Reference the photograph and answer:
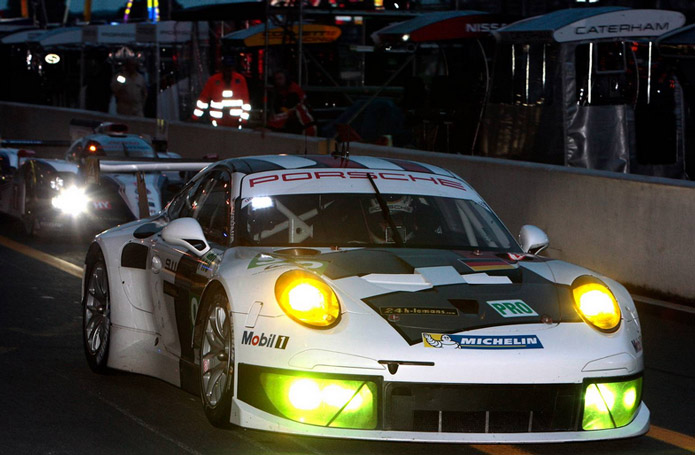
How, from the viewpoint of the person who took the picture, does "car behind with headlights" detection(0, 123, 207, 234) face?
facing the viewer and to the right of the viewer

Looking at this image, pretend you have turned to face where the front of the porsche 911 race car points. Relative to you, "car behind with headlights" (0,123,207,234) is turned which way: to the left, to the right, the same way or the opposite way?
the same way

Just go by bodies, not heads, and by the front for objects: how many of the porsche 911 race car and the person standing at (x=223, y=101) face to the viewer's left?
0

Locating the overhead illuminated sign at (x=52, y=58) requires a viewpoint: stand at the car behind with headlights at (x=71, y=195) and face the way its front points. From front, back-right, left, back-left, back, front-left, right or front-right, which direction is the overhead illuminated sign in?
back-left

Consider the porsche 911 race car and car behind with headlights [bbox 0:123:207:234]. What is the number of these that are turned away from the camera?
0

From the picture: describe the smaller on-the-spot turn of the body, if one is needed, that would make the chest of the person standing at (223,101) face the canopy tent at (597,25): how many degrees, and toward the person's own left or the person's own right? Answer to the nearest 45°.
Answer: approximately 45° to the person's own left

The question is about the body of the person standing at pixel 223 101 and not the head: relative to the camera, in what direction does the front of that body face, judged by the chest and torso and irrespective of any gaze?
toward the camera

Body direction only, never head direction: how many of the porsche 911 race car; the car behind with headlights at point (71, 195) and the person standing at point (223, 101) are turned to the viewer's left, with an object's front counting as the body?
0

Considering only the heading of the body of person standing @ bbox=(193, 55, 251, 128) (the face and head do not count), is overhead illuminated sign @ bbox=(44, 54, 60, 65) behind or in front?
behind

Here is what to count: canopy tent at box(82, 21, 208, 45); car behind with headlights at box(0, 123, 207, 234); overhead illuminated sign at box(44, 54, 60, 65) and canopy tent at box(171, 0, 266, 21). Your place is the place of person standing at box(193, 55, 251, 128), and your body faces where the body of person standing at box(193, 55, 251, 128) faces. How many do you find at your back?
3

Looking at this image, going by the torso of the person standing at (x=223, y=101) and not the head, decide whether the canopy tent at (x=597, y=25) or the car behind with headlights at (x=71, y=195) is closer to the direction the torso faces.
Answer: the car behind with headlights
